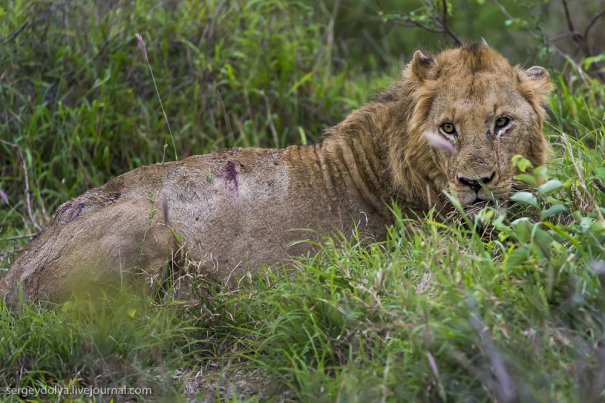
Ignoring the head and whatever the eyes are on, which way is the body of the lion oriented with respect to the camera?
to the viewer's right

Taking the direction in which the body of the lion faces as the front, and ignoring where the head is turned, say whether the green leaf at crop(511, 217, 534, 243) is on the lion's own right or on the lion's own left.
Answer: on the lion's own right

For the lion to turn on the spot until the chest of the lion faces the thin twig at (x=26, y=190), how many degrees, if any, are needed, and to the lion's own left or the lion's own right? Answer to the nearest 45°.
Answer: approximately 135° to the lion's own left

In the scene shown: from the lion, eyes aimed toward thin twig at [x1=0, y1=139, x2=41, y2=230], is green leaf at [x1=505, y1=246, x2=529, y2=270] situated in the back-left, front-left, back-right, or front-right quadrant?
back-left

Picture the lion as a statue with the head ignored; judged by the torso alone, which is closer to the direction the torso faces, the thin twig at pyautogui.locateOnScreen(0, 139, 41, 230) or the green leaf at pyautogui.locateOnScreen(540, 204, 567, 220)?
the green leaf

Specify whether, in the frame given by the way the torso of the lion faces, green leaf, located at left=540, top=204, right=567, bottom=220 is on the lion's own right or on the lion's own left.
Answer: on the lion's own right

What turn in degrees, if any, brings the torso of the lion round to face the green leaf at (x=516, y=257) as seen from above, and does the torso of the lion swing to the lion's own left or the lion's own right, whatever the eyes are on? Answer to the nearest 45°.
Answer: approximately 45° to the lion's own right
